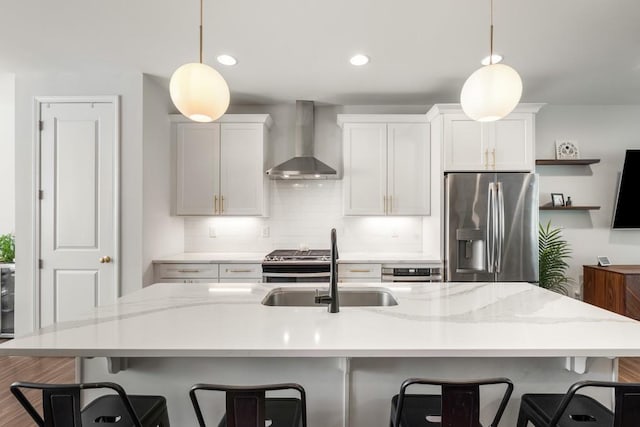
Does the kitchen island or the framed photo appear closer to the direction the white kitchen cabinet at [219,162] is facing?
the kitchen island

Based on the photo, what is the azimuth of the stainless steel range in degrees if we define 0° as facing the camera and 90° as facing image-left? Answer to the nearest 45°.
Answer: approximately 0°

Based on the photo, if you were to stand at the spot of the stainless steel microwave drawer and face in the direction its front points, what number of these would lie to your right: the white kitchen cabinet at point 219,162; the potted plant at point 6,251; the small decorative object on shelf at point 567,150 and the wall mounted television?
2

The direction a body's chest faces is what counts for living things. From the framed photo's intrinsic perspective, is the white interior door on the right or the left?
on its right

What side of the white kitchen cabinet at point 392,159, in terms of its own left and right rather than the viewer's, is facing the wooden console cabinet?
left

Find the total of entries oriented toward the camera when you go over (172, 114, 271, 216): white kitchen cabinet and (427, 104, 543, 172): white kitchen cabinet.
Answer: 2

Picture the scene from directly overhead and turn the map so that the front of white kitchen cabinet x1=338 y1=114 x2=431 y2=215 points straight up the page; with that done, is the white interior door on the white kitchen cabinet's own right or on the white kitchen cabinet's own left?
on the white kitchen cabinet's own right

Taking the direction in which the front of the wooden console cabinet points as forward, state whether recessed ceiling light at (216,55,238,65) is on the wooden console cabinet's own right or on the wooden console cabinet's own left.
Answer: on the wooden console cabinet's own right
